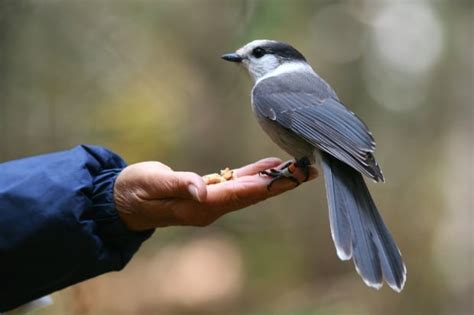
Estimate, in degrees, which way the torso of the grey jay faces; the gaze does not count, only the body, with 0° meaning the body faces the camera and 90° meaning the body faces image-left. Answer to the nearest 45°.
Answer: approximately 90°
